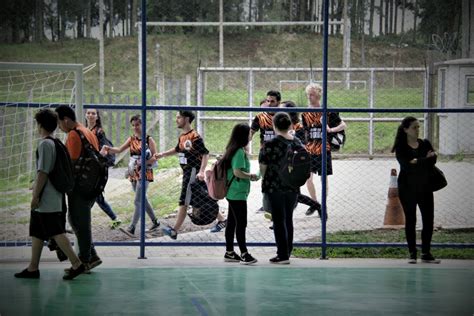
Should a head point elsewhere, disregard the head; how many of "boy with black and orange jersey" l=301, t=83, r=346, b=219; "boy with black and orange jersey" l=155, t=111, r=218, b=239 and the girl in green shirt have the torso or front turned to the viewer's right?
1

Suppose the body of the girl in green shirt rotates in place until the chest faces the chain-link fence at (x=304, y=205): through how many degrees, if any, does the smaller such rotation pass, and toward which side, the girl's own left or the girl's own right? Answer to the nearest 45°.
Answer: approximately 90° to the girl's own left

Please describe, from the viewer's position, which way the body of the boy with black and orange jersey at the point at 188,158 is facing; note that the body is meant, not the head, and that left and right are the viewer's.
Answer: facing the viewer and to the left of the viewer

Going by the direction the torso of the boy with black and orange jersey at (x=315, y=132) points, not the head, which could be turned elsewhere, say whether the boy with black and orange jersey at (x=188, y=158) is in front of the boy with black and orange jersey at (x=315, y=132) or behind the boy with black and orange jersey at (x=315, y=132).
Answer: in front

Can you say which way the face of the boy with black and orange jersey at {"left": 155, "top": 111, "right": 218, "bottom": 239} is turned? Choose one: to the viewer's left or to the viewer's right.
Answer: to the viewer's left

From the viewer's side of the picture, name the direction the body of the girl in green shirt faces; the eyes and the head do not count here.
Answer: to the viewer's right

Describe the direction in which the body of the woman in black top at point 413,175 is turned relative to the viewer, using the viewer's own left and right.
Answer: facing the viewer and to the right of the viewer

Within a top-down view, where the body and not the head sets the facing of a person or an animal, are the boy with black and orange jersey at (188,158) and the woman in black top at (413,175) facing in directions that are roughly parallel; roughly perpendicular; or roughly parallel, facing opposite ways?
roughly perpendicular

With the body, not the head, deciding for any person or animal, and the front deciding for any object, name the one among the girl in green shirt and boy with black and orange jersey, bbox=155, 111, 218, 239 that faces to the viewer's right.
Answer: the girl in green shirt

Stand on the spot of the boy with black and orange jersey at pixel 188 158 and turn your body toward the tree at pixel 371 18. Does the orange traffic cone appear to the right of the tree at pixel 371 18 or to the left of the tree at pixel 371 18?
right

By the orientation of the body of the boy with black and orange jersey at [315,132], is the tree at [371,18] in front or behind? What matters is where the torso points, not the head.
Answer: behind

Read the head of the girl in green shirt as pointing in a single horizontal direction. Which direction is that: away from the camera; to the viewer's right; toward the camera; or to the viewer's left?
to the viewer's right
